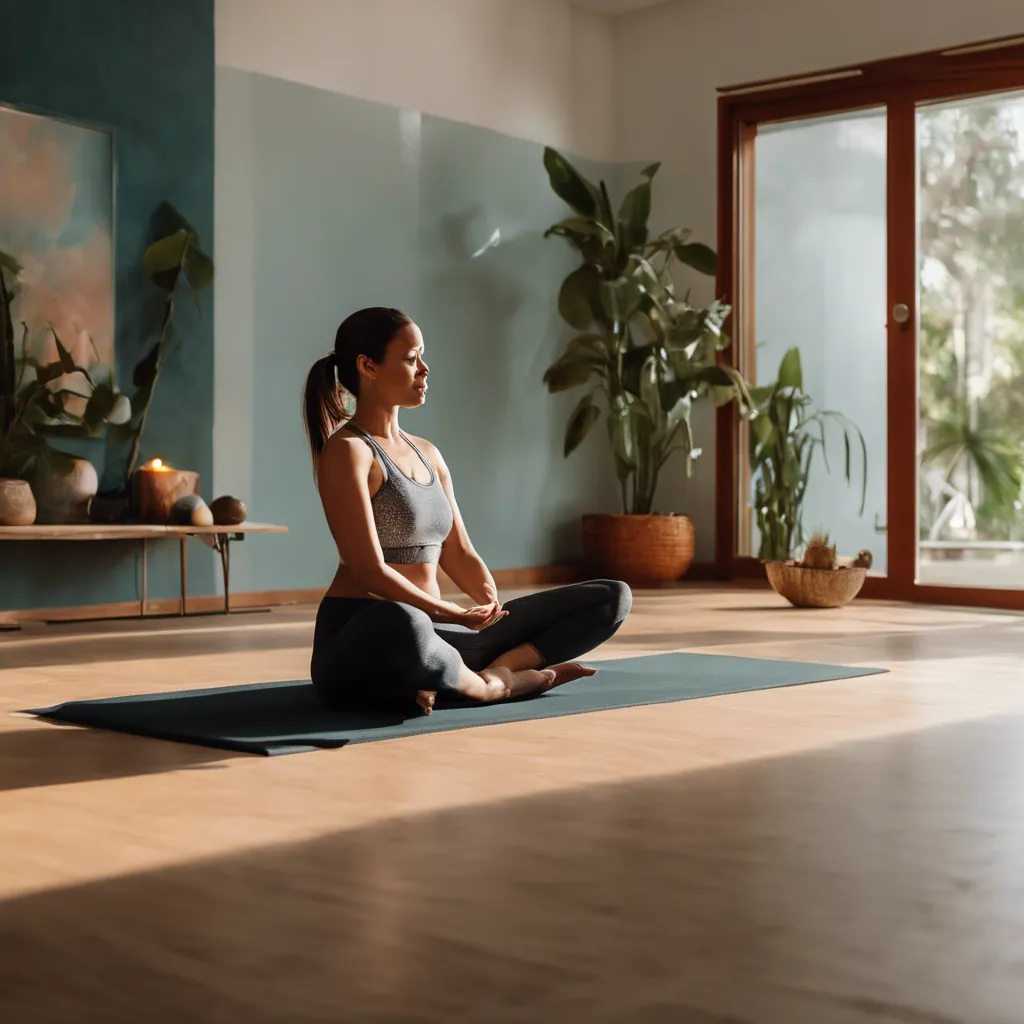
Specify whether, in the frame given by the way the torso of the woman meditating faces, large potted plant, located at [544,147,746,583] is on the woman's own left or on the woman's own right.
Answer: on the woman's own left

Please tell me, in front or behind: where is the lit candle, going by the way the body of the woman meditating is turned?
behind

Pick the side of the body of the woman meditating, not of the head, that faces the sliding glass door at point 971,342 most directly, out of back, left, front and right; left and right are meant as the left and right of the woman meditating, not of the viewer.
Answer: left

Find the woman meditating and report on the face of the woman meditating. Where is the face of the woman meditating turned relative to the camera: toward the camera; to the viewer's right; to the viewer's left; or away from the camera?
to the viewer's right

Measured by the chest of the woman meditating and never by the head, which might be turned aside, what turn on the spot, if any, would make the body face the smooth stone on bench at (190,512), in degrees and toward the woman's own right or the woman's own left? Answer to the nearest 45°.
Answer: approximately 135° to the woman's own left

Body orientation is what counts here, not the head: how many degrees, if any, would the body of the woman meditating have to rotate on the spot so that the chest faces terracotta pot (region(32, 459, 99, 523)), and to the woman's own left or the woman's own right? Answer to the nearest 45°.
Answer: approximately 180°

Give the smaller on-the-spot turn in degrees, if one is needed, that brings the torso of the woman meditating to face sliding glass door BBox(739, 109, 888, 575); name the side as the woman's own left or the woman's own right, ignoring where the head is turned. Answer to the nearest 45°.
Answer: approximately 90° to the woman's own left

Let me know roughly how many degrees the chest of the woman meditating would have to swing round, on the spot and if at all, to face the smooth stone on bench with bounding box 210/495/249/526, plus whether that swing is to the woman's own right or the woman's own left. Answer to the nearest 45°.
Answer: approximately 135° to the woman's own left

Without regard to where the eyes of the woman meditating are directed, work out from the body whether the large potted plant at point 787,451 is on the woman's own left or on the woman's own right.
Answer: on the woman's own left

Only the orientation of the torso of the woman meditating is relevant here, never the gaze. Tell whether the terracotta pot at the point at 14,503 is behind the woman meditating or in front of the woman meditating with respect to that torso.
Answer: behind

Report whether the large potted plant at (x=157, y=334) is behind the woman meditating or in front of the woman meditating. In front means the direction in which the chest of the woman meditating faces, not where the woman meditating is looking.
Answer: behind

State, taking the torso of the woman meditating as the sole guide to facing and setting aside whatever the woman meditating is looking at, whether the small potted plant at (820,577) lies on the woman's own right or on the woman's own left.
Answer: on the woman's own left
